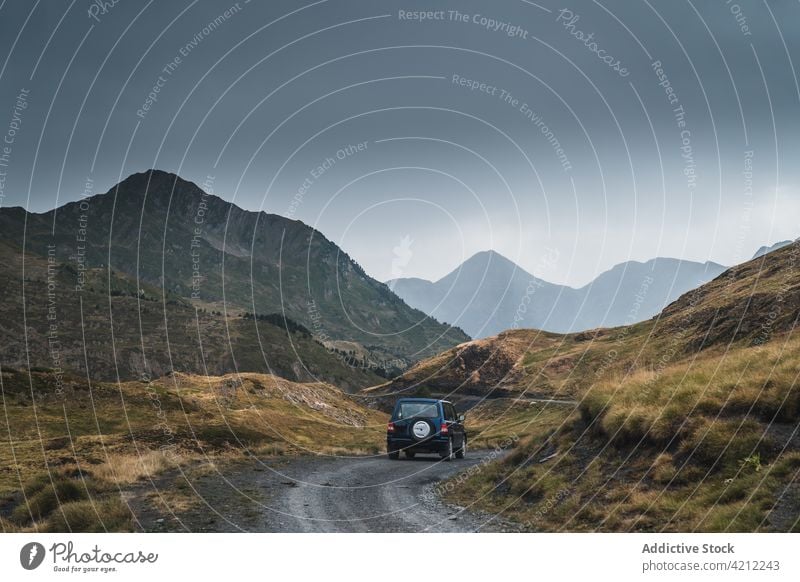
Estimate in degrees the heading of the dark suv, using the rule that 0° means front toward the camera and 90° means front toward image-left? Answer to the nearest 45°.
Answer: approximately 180°
